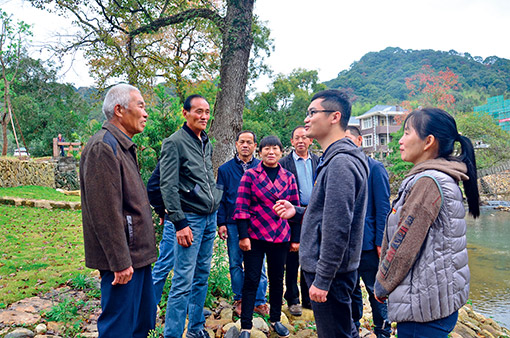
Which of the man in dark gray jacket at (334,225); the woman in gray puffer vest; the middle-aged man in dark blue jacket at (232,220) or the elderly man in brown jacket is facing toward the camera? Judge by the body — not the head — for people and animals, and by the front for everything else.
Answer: the middle-aged man in dark blue jacket

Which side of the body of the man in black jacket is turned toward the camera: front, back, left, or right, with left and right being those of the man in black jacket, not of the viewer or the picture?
front

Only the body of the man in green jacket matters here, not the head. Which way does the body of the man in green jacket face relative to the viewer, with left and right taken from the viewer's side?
facing the viewer and to the right of the viewer

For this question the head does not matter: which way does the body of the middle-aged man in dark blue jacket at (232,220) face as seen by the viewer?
toward the camera

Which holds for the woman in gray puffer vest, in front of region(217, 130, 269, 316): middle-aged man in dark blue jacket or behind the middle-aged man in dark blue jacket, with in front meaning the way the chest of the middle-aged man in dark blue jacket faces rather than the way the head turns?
in front

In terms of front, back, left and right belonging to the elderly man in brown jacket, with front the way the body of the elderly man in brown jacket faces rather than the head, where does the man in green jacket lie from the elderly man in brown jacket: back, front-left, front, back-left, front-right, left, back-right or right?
front-left

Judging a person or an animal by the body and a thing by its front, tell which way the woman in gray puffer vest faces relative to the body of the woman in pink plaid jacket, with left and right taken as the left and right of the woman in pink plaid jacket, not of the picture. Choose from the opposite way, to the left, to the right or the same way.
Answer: to the right

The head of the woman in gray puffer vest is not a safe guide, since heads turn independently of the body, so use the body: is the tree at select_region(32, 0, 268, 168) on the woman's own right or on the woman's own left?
on the woman's own right

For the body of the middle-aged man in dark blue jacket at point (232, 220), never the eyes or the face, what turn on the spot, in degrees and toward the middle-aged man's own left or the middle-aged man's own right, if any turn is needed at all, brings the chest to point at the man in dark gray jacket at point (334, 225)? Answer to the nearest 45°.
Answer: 0° — they already face them

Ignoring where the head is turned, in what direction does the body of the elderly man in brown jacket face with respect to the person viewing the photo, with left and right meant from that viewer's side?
facing to the right of the viewer

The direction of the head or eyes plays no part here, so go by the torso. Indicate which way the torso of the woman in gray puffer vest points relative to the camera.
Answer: to the viewer's left

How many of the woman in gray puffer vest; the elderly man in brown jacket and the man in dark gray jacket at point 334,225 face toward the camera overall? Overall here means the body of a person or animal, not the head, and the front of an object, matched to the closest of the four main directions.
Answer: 0

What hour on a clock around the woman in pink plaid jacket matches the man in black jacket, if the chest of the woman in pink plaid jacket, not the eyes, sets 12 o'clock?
The man in black jacket is roughly at 7 o'clock from the woman in pink plaid jacket.

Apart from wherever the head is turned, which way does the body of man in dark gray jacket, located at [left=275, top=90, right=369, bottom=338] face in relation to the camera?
to the viewer's left
